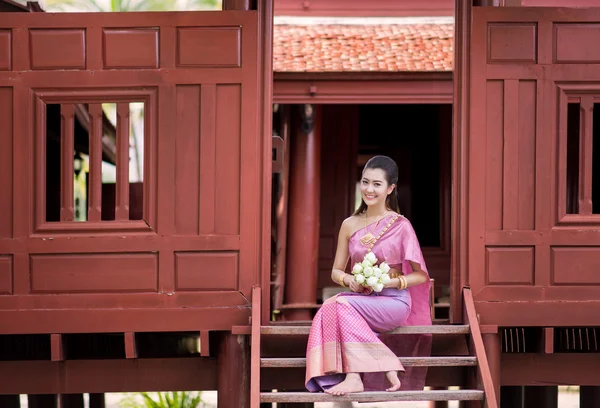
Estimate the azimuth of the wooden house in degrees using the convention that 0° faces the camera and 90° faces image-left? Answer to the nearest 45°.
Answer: approximately 0°
